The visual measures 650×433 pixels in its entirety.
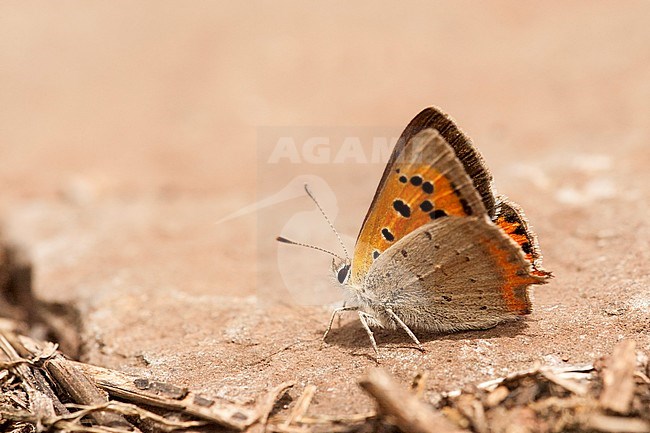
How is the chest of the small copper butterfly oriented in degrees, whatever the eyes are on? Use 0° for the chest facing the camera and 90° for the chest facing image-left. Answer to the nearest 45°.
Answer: approximately 90°
